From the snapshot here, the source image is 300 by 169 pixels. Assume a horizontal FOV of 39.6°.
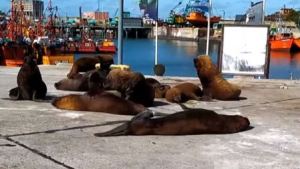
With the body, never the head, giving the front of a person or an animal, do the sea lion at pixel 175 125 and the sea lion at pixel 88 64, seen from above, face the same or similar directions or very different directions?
same or similar directions

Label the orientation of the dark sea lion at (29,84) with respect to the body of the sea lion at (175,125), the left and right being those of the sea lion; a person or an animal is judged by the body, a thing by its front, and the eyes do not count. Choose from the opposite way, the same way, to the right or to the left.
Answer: to the right

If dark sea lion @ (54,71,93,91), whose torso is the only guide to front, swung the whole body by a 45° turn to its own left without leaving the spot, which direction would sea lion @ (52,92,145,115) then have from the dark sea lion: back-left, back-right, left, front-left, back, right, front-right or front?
front-left

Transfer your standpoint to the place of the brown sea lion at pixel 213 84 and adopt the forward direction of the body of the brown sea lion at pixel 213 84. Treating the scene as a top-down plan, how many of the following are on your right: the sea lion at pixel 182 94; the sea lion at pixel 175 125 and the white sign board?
1

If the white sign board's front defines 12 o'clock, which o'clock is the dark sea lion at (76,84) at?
The dark sea lion is roughly at 1 o'clock from the white sign board.

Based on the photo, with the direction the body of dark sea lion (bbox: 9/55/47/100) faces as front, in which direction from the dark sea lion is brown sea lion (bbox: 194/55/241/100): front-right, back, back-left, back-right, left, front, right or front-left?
left

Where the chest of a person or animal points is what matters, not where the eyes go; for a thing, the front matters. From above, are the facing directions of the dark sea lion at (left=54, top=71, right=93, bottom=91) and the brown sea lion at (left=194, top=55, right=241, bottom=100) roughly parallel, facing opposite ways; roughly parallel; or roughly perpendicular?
roughly parallel

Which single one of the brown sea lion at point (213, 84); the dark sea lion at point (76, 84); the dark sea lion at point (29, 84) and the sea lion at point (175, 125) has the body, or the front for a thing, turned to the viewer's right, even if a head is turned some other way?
the sea lion

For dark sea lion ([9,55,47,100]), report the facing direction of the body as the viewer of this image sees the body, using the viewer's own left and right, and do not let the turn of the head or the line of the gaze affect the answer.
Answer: facing the viewer

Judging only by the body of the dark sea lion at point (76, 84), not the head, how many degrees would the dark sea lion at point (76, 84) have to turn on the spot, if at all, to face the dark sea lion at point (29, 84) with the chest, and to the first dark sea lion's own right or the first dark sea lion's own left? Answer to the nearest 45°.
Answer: approximately 45° to the first dark sea lion's own left

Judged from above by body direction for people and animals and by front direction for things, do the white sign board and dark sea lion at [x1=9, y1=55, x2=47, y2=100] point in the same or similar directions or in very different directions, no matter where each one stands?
same or similar directions

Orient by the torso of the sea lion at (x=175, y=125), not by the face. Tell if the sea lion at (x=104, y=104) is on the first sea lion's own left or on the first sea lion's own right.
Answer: on the first sea lion's own left

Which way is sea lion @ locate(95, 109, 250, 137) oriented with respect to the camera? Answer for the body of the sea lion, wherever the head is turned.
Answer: to the viewer's right

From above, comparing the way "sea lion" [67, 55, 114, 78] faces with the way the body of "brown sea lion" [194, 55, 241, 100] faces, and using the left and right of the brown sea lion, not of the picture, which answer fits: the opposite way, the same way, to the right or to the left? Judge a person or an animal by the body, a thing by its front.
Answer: the opposite way

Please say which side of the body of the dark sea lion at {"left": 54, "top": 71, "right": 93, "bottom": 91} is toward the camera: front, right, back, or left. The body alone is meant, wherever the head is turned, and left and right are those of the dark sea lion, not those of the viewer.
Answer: left

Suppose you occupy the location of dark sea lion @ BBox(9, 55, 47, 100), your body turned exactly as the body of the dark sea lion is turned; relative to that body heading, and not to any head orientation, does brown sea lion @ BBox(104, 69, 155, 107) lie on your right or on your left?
on your left
